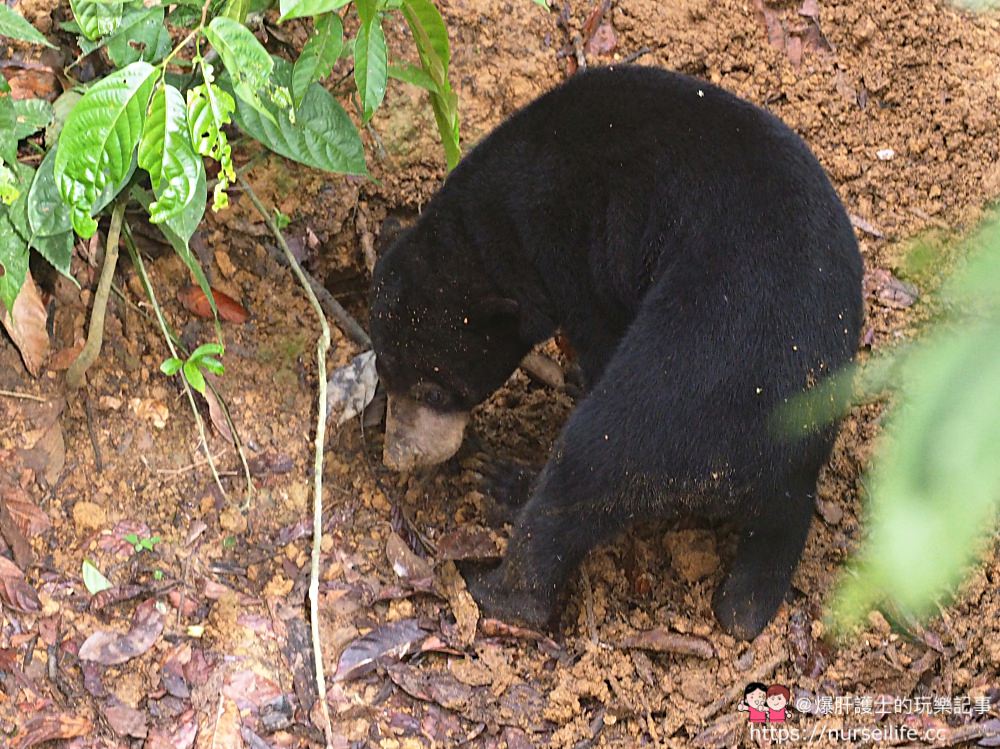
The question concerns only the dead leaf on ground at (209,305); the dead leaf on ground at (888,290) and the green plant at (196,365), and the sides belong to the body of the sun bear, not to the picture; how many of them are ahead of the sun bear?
2

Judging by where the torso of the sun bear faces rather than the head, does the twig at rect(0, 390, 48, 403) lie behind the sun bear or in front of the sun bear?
in front

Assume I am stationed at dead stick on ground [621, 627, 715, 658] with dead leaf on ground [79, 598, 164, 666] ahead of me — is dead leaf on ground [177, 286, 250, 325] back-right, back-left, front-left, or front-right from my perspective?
front-right

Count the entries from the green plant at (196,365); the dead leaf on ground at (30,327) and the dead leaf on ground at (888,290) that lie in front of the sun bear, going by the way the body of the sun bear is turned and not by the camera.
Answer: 2

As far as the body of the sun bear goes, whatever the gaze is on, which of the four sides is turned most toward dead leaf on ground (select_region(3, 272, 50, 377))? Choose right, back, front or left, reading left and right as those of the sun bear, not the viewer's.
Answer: front

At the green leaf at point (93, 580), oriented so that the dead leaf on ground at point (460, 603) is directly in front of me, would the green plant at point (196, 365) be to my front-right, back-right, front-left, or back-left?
front-left

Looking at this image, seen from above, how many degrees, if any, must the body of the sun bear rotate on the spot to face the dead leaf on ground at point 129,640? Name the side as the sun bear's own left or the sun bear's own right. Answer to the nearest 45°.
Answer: approximately 45° to the sun bear's own left

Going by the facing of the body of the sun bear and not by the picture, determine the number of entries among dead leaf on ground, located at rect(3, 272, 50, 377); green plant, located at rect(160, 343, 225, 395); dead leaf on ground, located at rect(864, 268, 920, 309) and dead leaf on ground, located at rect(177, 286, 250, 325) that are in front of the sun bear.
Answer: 3

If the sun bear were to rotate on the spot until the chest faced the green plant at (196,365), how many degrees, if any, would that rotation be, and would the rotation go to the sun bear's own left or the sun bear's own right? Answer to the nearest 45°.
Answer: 0° — it already faces it

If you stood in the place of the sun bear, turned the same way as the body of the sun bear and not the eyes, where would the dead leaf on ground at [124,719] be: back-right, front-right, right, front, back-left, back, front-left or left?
front-left

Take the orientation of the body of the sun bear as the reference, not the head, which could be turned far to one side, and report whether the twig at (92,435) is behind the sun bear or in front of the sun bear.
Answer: in front

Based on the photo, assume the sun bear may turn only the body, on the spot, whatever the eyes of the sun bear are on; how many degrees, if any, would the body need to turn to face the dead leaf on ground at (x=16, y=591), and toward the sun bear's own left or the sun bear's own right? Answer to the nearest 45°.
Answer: approximately 45° to the sun bear's own left

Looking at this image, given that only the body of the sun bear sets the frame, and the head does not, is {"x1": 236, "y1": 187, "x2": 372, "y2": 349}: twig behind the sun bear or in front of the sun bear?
in front

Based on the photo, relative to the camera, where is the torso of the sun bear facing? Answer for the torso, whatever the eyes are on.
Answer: to the viewer's left

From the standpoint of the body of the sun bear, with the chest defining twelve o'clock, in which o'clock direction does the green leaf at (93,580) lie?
The green leaf is roughly at 11 o'clock from the sun bear.

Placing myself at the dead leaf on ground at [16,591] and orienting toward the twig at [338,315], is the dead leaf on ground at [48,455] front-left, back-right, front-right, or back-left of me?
front-left

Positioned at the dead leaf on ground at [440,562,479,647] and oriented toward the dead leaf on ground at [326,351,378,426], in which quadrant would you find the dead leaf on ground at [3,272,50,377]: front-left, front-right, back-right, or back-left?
front-left
